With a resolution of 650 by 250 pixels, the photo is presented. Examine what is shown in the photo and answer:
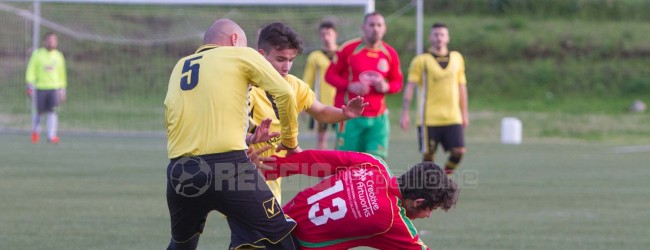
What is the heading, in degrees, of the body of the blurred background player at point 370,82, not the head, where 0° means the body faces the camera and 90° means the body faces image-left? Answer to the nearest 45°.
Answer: approximately 0°

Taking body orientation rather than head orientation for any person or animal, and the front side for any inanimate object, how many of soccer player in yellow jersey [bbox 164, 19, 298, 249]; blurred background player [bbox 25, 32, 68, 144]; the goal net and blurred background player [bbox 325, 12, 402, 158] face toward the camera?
3

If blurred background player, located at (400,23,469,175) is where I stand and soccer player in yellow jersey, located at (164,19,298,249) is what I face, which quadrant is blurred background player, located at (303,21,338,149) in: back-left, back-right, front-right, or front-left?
back-right

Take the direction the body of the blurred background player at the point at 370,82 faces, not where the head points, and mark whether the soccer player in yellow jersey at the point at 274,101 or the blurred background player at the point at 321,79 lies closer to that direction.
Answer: the soccer player in yellow jersey

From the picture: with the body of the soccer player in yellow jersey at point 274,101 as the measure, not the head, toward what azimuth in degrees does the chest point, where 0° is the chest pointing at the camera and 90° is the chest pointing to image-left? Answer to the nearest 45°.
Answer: approximately 315°

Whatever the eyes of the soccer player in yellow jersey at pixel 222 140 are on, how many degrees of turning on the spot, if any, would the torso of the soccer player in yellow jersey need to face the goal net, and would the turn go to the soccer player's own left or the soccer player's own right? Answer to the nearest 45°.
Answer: approximately 45° to the soccer player's own left

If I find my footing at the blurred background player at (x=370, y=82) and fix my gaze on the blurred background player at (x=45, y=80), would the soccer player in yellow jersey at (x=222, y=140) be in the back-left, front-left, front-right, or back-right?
back-left
